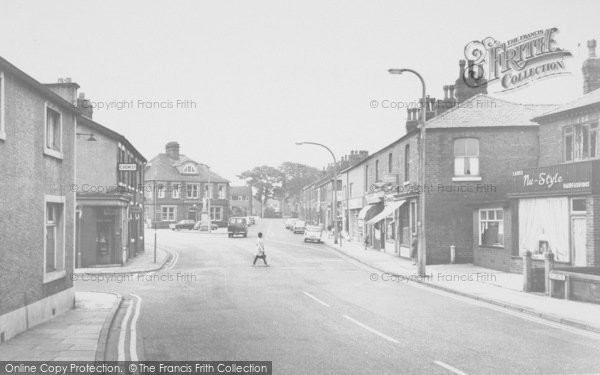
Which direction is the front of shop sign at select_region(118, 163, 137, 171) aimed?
toward the camera

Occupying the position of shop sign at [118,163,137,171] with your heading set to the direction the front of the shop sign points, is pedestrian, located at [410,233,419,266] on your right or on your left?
on your left

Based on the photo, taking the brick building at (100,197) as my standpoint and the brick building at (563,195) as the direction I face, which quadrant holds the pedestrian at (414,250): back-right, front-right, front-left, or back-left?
front-left

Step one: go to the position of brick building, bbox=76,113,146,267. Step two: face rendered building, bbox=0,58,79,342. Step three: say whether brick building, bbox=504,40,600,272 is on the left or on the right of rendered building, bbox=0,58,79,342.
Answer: left

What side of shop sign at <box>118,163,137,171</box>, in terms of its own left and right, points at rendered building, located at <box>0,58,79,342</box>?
front
